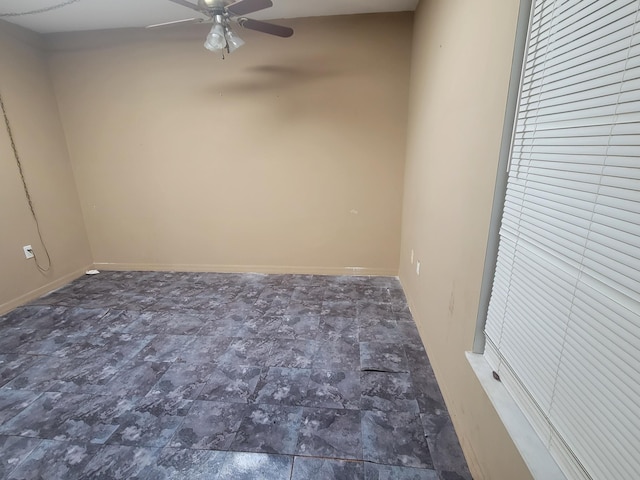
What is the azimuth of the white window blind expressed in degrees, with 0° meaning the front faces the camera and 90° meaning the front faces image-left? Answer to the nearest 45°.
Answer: approximately 45°

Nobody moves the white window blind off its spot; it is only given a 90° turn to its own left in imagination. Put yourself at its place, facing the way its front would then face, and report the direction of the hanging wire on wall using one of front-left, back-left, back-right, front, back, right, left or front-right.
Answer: back-right

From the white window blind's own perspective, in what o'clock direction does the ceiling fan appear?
The ceiling fan is roughly at 2 o'clock from the white window blind.
